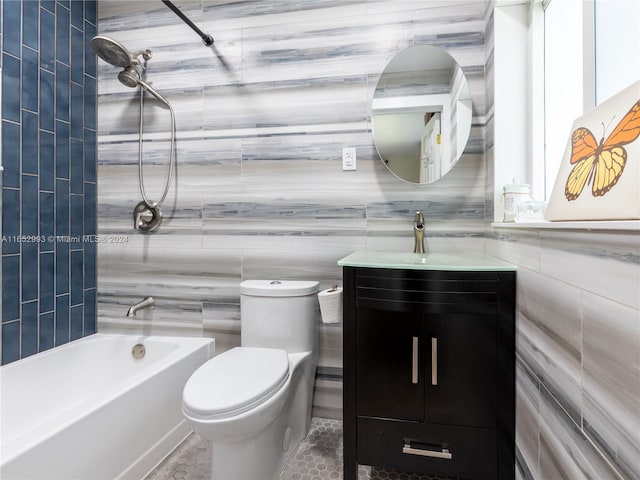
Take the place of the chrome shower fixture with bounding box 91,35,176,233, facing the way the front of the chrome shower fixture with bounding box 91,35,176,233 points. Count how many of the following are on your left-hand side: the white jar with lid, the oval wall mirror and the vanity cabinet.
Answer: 3

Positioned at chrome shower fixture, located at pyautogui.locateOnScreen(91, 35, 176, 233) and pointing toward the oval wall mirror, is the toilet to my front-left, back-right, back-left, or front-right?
front-right

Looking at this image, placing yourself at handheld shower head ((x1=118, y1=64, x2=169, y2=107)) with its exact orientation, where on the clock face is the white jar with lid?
The white jar with lid is roughly at 9 o'clock from the handheld shower head.

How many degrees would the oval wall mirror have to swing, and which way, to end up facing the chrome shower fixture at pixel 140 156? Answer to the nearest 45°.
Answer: approximately 90° to its right

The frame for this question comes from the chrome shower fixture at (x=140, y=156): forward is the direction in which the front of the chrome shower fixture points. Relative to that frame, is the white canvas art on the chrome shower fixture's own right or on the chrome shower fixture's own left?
on the chrome shower fixture's own left

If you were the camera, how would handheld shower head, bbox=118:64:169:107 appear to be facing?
facing the viewer and to the left of the viewer

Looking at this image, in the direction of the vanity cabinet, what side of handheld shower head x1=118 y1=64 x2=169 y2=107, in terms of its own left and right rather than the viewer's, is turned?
left

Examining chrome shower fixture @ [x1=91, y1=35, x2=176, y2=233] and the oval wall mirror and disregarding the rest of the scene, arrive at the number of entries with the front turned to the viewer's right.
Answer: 0

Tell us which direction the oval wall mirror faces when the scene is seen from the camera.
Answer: facing the viewer

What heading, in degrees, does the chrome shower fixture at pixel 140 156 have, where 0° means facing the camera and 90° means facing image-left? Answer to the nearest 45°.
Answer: approximately 45°

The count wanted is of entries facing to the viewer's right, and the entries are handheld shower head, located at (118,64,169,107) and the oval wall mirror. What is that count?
0
